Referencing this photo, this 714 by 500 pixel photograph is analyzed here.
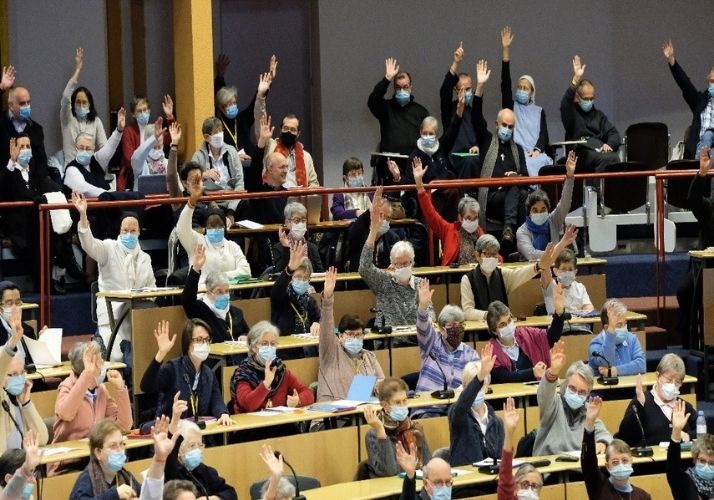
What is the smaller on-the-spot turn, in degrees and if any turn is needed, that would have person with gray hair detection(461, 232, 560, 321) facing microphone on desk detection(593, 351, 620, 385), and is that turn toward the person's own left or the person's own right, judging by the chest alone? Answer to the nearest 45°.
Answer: approximately 45° to the person's own left

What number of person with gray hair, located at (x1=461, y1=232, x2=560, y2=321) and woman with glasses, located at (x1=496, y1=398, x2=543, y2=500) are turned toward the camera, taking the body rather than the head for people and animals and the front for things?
2

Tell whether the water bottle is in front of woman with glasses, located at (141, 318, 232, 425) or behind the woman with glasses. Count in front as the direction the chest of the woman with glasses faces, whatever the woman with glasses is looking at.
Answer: in front

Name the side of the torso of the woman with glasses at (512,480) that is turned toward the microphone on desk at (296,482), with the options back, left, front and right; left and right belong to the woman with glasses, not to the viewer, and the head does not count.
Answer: right

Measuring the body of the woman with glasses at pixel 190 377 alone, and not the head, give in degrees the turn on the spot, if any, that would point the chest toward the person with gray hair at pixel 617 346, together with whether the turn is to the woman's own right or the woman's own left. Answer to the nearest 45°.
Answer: approximately 45° to the woman's own left

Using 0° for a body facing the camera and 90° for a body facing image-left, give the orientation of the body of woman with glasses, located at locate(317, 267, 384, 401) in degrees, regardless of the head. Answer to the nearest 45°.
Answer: approximately 315°

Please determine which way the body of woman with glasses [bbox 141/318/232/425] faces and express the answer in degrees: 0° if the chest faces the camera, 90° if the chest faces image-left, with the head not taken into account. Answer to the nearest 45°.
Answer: approximately 315°

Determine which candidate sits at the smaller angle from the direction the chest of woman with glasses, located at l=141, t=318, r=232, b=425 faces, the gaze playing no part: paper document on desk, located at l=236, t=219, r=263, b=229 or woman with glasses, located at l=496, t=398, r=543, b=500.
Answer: the woman with glasses
